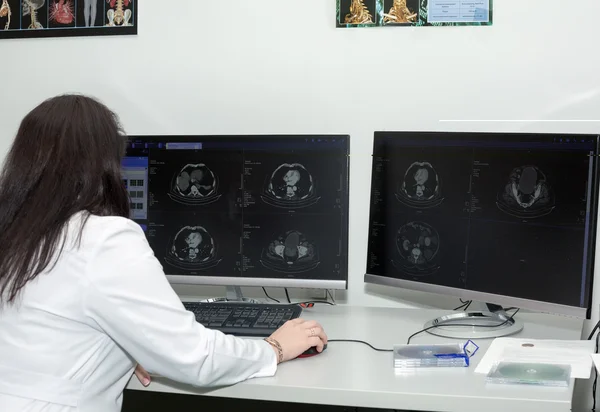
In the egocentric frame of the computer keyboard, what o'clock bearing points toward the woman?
The woman is roughly at 1 o'clock from the computer keyboard.

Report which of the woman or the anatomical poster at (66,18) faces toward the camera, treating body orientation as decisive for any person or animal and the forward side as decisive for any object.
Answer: the anatomical poster

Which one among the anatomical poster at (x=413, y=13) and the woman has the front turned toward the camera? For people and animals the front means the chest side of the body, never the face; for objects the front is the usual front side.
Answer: the anatomical poster

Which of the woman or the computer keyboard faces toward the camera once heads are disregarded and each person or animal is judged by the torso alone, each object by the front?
the computer keyboard

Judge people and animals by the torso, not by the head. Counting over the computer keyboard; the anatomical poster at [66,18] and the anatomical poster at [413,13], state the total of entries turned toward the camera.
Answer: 3

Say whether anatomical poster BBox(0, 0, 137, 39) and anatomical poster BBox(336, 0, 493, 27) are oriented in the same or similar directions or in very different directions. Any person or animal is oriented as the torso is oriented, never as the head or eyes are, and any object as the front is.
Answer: same or similar directions

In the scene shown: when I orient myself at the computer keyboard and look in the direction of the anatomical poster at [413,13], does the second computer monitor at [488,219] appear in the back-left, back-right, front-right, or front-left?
front-right

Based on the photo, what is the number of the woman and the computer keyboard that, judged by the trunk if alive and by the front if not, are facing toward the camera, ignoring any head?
1

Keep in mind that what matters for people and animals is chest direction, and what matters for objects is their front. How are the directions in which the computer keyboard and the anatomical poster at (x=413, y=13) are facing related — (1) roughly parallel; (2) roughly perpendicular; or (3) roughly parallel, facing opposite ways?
roughly parallel

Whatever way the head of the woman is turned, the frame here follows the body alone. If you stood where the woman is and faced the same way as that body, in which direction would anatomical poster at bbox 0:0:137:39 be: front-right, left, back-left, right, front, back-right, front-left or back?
front-left

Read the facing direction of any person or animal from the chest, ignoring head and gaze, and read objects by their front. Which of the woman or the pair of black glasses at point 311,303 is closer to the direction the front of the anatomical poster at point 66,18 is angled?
the woman

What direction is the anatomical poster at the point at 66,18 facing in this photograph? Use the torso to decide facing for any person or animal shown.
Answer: toward the camera

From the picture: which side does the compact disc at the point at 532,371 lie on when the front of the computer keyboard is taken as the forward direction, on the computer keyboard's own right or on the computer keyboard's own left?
on the computer keyboard's own left

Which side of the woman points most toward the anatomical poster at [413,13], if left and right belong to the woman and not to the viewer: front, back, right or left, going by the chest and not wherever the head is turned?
front
